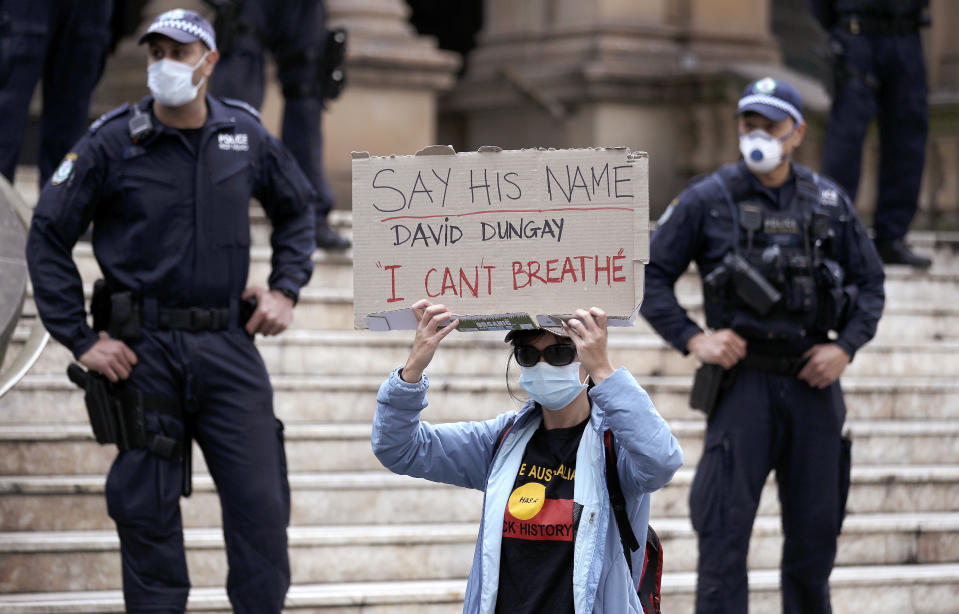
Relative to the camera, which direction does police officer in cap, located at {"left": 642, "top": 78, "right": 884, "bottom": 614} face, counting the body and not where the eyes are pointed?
toward the camera

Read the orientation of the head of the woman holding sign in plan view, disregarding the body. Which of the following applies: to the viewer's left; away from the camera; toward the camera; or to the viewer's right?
toward the camera

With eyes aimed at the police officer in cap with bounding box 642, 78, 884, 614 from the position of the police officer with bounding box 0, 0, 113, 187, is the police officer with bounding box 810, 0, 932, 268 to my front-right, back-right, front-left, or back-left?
front-left

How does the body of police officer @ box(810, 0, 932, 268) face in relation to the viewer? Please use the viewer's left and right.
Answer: facing the viewer and to the right of the viewer

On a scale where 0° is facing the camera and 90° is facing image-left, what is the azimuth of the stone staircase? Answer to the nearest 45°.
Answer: approximately 0°

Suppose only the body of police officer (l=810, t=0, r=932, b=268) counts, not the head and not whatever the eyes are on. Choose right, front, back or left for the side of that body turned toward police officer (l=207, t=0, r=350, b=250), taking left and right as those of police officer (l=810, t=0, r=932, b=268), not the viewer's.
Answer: right

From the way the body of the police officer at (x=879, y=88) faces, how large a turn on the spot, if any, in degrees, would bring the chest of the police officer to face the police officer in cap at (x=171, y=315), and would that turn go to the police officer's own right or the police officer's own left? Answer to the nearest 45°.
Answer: approximately 90° to the police officer's own right

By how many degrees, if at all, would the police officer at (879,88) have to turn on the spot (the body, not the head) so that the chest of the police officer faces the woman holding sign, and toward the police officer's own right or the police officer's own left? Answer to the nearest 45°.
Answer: approximately 45° to the police officer's own right
